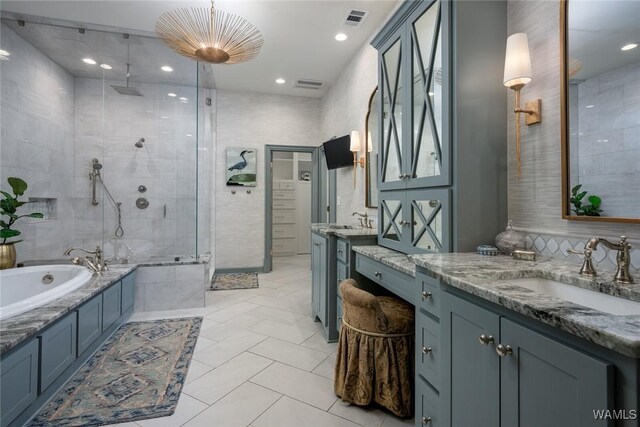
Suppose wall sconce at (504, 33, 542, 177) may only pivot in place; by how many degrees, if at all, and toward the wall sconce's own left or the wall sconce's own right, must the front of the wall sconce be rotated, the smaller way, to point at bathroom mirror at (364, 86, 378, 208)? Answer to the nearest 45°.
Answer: approximately 90° to the wall sconce's own right

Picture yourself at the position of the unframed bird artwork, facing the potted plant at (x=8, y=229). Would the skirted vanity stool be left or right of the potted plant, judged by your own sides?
left

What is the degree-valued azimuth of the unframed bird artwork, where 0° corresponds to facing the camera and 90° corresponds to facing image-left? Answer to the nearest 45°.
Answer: approximately 0°

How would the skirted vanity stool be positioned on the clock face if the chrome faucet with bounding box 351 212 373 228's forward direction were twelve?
The skirted vanity stool is roughly at 9 o'clock from the chrome faucet.

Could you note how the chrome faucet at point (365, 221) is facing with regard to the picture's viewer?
facing to the left of the viewer

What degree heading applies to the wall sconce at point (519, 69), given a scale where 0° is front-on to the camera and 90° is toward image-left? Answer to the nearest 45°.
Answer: approximately 45°

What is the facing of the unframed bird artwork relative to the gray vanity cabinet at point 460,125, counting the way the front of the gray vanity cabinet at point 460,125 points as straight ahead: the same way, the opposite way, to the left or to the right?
to the left

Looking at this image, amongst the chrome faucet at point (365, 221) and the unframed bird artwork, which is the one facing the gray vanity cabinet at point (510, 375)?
the unframed bird artwork

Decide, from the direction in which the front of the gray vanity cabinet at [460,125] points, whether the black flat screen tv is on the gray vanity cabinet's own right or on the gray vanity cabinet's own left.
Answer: on the gray vanity cabinet's own right

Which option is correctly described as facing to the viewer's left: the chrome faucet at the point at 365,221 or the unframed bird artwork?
the chrome faucet

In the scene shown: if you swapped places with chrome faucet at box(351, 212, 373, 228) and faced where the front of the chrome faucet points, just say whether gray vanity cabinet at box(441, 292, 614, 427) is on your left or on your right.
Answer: on your left

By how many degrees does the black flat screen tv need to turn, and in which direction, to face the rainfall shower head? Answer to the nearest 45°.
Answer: approximately 45° to its right

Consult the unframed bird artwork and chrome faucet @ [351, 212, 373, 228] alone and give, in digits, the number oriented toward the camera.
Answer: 1

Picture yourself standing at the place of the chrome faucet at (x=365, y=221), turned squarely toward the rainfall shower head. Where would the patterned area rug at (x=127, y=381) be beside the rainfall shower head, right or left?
left

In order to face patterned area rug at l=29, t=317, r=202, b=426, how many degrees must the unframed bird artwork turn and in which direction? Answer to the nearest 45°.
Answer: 0° — it already faces it
